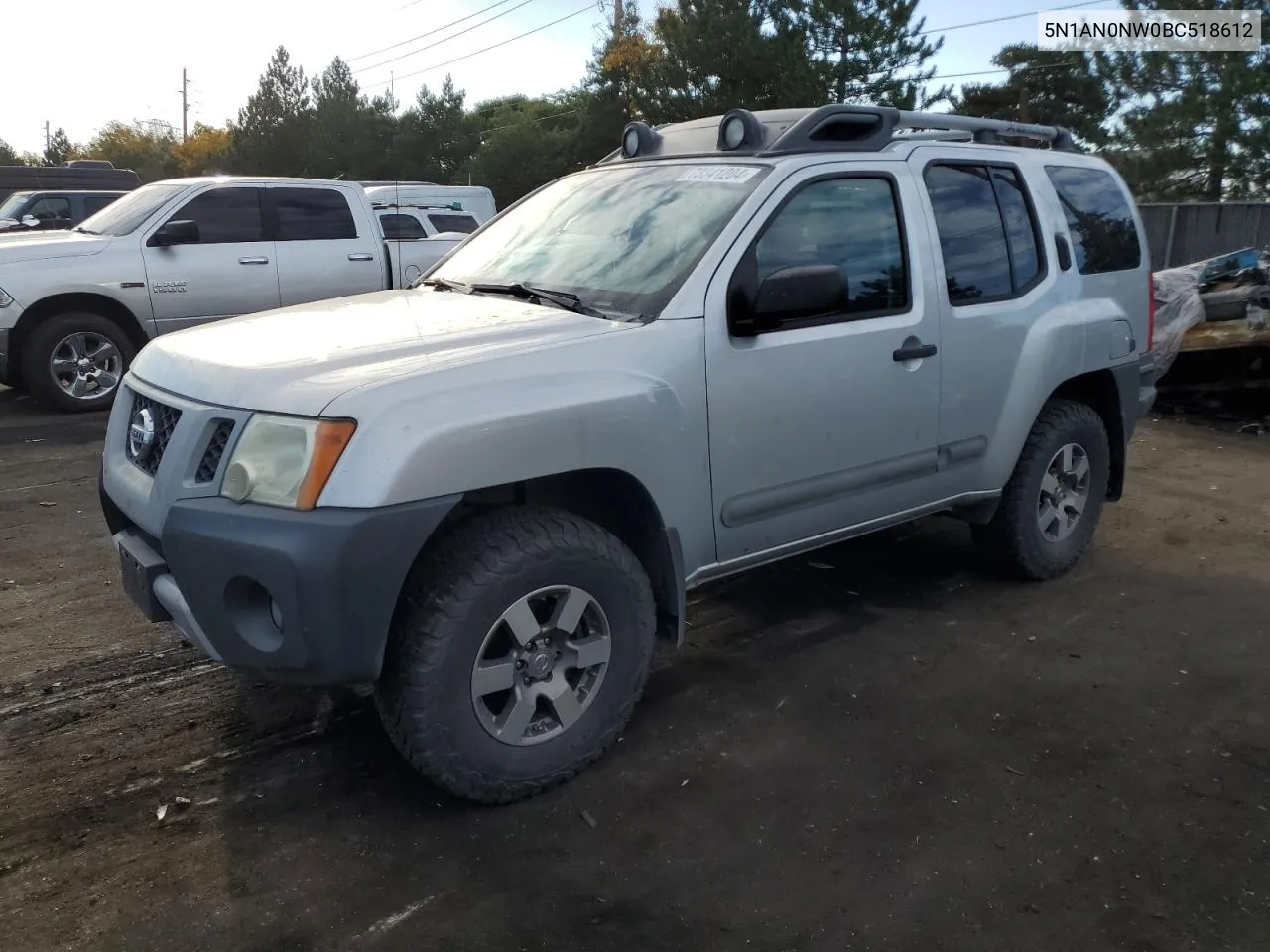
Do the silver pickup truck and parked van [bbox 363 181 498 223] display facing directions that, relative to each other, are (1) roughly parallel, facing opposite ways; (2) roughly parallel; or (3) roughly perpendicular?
roughly parallel

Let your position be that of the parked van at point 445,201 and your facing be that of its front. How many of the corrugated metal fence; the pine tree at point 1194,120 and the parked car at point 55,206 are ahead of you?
1

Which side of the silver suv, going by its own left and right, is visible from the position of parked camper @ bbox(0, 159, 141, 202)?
right

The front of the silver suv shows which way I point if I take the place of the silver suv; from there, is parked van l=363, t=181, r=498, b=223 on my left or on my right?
on my right

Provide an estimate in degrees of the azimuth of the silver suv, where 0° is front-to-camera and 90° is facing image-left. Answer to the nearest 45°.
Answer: approximately 45°

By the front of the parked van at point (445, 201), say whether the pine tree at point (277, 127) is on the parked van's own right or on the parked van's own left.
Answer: on the parked van's own right

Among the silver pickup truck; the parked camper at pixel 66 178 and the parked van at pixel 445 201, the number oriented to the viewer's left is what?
3

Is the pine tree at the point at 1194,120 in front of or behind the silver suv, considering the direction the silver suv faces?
behind

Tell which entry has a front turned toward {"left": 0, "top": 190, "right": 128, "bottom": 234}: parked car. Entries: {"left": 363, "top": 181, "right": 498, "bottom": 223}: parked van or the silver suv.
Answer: {"left": 363, "top": 181, "right": 498, "bottom": 223}: parked van

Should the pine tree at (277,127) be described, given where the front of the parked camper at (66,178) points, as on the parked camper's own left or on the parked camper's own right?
on the parked camper's own right

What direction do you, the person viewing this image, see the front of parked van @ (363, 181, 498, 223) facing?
facing to the left of the viewer

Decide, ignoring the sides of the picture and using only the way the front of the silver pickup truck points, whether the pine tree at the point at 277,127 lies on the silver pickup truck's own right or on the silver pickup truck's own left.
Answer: on the silver pickup truck's own right

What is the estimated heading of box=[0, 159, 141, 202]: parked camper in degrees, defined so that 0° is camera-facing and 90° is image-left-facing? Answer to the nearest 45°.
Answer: approximately 90°

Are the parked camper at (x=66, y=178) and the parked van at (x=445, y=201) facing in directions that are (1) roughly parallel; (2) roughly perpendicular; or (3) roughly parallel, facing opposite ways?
roughly parallel
